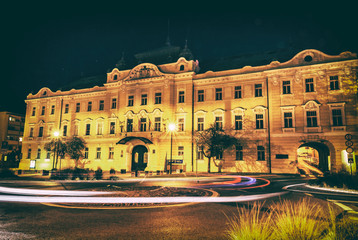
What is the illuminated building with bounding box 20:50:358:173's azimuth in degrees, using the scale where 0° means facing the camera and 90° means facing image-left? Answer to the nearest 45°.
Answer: approximately 45°
